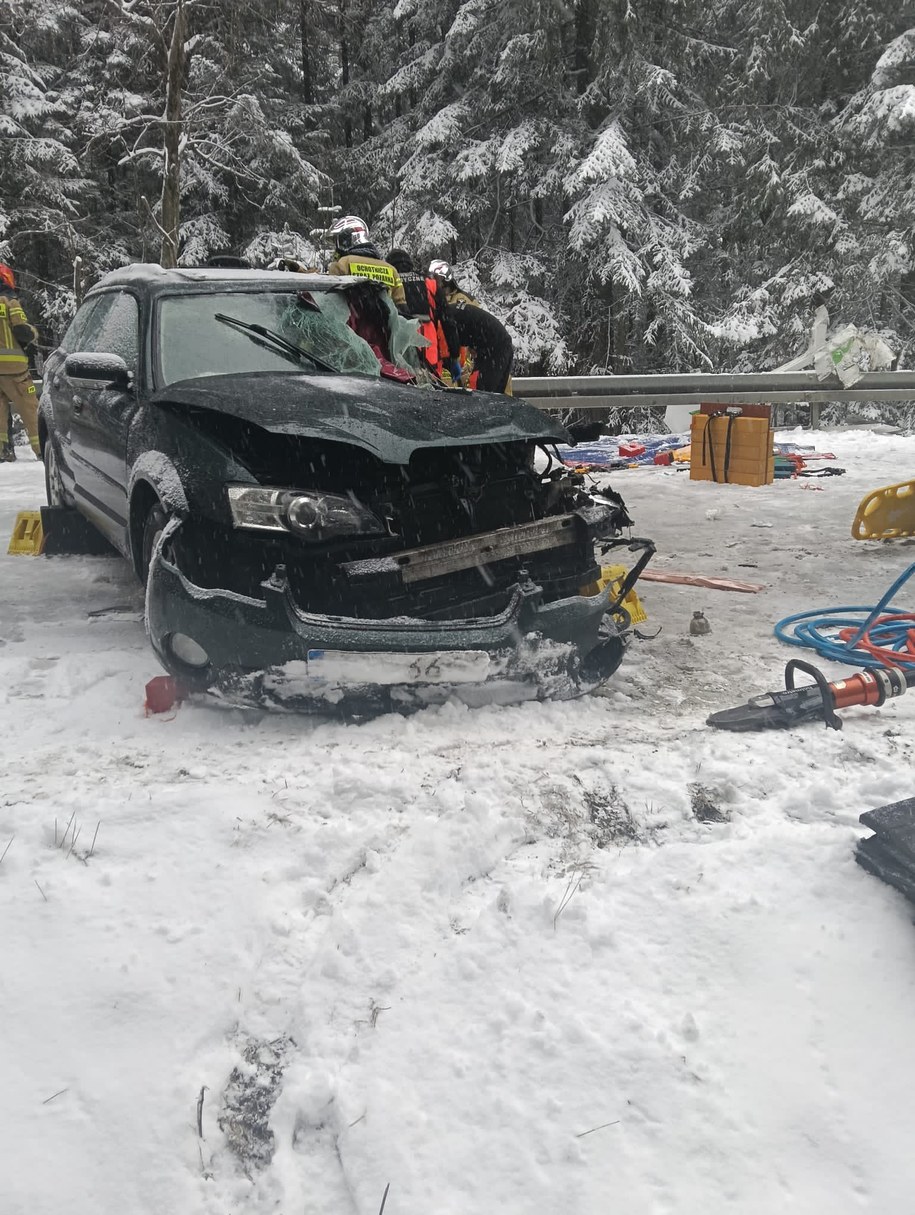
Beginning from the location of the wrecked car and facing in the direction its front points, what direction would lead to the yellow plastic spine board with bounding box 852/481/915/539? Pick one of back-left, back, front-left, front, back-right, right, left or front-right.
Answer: left

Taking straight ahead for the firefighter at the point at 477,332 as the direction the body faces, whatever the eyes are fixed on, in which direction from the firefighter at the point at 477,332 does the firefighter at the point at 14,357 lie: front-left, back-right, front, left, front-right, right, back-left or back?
front

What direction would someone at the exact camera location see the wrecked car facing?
facing the viewer and to the right of the viewer

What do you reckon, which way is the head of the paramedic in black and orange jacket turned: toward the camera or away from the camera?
away from the camera

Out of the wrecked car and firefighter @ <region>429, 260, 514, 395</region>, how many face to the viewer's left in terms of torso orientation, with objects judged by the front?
1

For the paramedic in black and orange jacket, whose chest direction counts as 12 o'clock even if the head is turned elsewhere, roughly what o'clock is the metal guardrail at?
The metal guardrail is roughly at 3 o'clock from the paramedic in black and orange jacket.

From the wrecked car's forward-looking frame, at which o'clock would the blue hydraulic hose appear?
The blue hydraulic hose is roughly at 10 o'clock from the wrecked car.

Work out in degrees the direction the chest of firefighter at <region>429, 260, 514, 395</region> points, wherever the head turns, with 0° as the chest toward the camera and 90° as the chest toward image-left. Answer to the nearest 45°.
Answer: approximately 90°

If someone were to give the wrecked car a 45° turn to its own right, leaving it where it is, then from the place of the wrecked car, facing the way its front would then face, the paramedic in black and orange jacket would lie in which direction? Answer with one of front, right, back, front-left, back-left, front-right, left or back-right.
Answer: back

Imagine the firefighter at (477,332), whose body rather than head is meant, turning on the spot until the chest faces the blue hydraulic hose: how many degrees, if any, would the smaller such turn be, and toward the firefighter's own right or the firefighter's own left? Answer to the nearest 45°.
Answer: approximately 90° to the firefighter's own left

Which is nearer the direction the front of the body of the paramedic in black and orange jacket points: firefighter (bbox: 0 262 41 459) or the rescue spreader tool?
the firefighter

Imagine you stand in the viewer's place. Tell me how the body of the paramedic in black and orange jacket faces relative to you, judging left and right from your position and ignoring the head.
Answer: facing away from the viewer and to the left of the viewer

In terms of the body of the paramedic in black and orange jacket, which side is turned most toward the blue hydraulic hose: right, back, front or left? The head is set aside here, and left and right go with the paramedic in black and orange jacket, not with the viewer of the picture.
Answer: back
